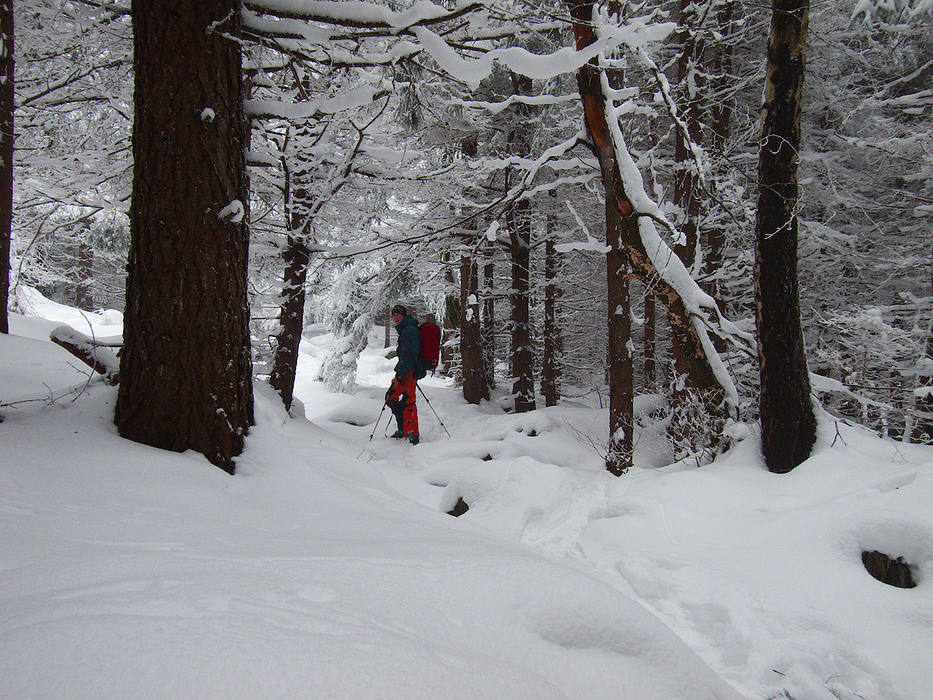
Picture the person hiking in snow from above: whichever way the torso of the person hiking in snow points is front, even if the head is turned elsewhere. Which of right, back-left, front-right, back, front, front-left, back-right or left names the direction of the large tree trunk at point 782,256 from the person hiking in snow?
back-left

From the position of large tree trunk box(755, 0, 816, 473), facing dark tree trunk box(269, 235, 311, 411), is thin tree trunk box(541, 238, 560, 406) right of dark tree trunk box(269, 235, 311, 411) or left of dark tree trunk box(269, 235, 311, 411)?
right

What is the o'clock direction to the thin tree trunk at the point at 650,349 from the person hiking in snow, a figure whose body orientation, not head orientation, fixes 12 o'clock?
The thin tree trunk is roughly at 5 o'clock from the person hiking in snow.

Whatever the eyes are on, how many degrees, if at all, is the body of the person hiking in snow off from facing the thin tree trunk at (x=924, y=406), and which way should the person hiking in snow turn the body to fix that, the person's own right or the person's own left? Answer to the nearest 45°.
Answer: approximately 180°

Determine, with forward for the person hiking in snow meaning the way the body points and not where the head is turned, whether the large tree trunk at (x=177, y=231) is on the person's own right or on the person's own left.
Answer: on the person's own left

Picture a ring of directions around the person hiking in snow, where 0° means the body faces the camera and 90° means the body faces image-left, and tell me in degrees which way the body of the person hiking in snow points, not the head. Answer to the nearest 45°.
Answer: approximately 90°

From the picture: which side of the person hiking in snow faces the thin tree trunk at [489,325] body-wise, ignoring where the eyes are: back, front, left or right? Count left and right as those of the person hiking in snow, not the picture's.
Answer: right

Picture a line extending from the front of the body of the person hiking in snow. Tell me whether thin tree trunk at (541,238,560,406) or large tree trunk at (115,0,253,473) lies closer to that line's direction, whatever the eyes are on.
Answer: the large tree trunk

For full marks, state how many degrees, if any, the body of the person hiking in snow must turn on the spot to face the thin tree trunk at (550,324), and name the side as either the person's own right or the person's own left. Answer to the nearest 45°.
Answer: approximately 135° to the person's own right

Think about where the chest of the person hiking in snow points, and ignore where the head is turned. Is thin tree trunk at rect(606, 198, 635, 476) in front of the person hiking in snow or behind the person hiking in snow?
behind

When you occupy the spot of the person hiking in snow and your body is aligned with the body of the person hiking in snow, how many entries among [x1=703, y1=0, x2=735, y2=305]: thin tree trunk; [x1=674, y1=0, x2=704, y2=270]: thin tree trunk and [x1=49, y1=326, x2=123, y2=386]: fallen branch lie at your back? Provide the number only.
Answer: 2

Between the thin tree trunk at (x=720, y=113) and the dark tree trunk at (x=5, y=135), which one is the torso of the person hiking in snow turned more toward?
the dark tree trunk

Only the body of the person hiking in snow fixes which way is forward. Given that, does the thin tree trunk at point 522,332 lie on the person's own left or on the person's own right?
on the person's own right

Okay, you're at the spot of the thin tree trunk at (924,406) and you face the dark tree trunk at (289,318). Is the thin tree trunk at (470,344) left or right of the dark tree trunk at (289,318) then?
right

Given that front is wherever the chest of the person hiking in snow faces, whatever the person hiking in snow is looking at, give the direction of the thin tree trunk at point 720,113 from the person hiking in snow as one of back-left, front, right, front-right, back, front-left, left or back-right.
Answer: back
